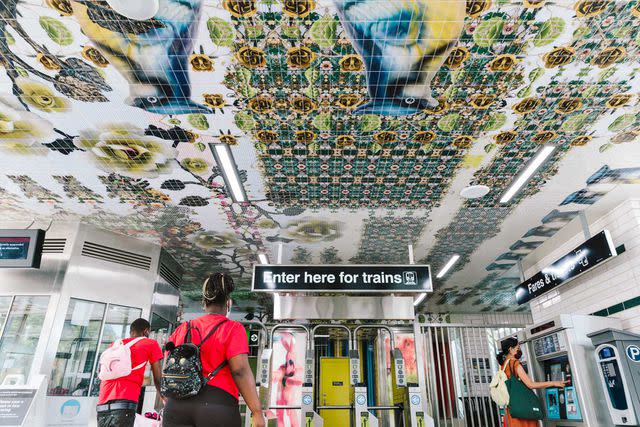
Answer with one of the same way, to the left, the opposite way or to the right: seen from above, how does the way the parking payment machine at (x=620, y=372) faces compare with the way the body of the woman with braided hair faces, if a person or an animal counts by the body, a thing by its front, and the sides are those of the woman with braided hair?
to the left

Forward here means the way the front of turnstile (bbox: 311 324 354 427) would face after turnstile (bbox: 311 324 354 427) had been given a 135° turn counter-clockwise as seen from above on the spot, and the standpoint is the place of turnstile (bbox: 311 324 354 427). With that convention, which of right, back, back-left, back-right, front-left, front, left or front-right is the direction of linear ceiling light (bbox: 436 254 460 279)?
right

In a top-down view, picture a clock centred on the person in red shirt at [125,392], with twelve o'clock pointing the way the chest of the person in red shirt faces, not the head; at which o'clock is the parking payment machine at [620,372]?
The parking payment machine is roughly at 2 o'clock from the person in red shirt.

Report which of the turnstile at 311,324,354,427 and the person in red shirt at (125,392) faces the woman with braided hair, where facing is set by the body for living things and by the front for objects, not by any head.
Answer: the turnstile

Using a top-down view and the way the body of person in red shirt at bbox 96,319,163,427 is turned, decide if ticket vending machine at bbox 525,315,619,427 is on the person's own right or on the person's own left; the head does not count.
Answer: on the person's own right

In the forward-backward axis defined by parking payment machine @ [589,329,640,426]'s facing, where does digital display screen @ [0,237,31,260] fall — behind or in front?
in front

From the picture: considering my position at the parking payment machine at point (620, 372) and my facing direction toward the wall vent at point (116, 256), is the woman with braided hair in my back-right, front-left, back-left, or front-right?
front-left

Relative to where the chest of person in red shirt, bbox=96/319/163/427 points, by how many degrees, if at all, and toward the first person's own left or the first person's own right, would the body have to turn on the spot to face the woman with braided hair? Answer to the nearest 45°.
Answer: approximately 135° to the first person's own right

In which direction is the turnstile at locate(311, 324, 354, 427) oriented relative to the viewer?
toward the camera

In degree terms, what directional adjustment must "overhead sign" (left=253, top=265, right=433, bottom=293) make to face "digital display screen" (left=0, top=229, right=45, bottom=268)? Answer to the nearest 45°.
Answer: approximately 90° to its right

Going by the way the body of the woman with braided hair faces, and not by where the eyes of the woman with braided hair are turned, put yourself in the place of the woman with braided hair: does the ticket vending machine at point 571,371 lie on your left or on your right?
on your right

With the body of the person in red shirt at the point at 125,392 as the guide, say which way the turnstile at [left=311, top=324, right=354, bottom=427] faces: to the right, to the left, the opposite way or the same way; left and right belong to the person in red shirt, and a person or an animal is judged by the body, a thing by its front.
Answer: the opposite way

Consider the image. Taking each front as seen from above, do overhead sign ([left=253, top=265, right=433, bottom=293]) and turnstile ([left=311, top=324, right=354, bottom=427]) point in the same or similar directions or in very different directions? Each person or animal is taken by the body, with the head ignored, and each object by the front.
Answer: same or similar directions

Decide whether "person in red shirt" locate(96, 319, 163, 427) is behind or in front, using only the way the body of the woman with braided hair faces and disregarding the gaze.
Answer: in front

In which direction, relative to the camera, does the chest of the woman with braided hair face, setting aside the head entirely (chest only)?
away from the camera

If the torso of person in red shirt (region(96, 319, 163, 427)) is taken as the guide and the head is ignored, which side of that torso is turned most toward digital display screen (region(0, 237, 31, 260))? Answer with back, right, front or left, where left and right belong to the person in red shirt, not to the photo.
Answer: left

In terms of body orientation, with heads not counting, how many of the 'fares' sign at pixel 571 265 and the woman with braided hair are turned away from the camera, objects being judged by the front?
1

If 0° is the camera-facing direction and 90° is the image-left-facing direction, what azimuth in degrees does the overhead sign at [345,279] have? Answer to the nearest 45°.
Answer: approximately 0°

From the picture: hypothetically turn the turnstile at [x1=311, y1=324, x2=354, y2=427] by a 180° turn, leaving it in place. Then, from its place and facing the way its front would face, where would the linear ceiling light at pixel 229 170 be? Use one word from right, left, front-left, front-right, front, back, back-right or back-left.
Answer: back
